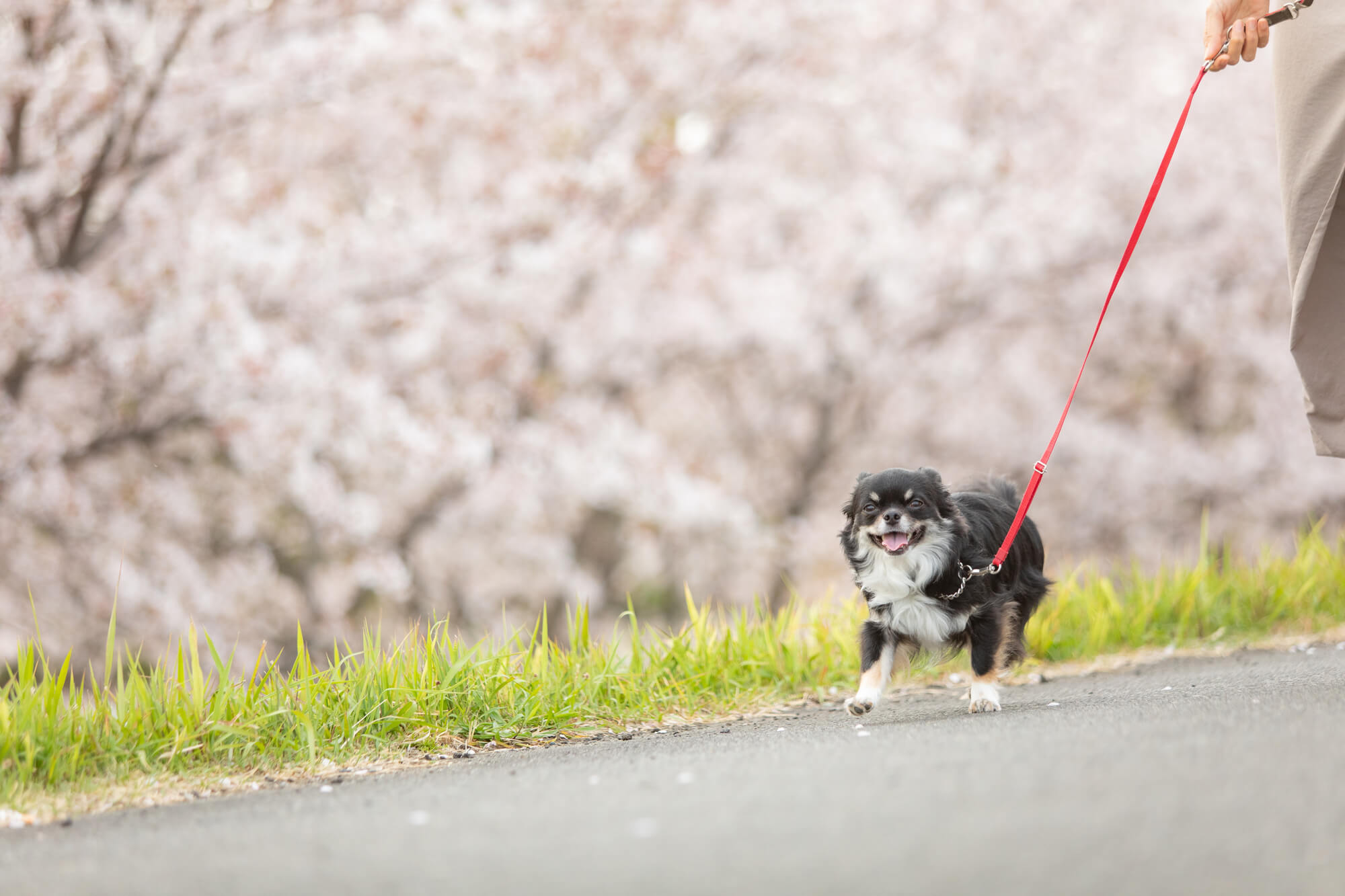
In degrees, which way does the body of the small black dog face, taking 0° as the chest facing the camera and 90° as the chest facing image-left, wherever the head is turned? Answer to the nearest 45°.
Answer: approximately 45°
